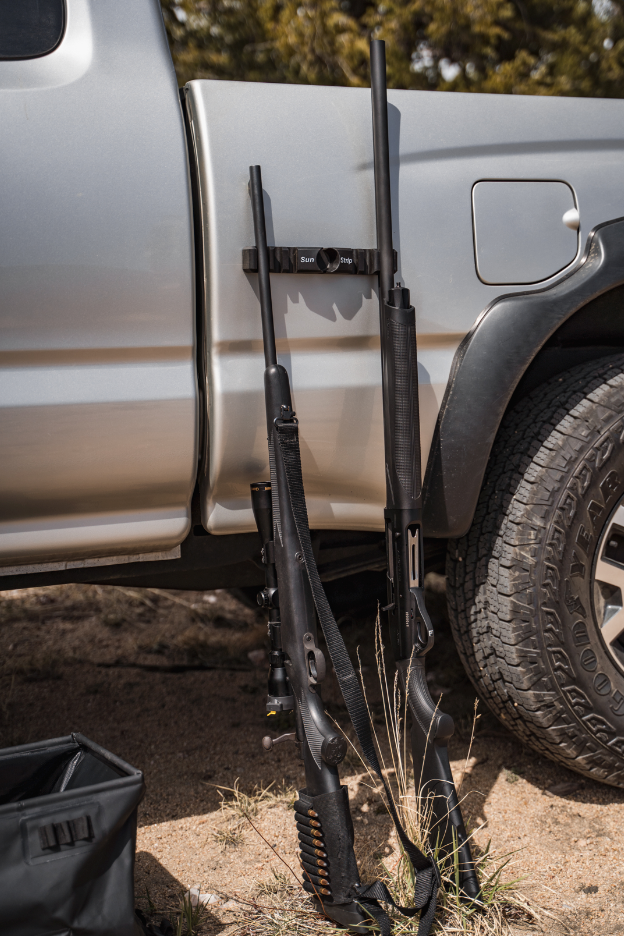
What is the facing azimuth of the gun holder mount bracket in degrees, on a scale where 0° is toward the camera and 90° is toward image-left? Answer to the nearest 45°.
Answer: approximately 0°
